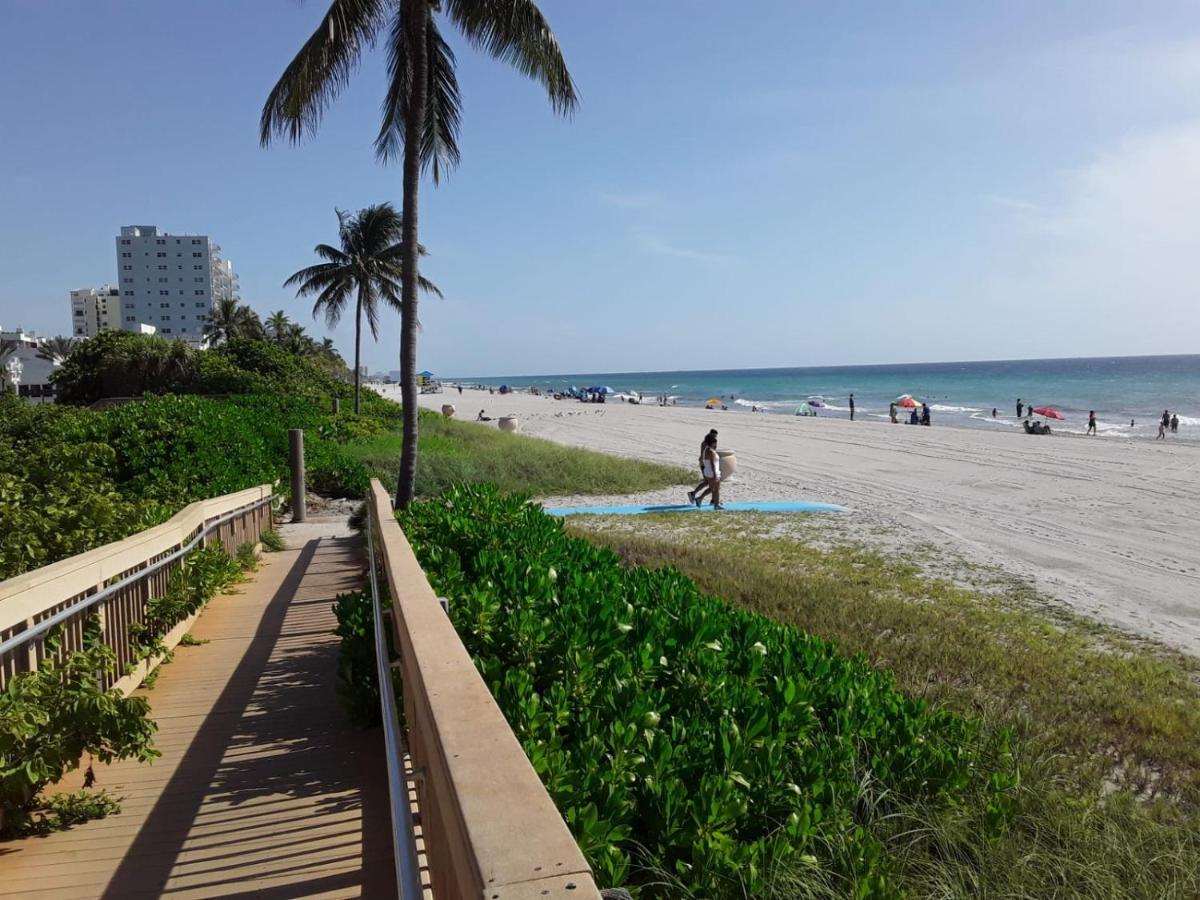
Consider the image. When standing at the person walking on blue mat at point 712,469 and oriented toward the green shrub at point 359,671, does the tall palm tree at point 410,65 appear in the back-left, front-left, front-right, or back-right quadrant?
front-right

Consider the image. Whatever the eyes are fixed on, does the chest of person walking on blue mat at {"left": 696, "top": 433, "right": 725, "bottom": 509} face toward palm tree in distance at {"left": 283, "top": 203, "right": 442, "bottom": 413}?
no

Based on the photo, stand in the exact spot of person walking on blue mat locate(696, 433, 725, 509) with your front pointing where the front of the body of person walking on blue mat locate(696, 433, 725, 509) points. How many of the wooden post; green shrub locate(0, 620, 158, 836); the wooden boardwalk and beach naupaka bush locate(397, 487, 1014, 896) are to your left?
0

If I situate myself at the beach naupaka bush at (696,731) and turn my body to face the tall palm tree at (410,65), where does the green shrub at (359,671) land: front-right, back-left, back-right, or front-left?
front-left
